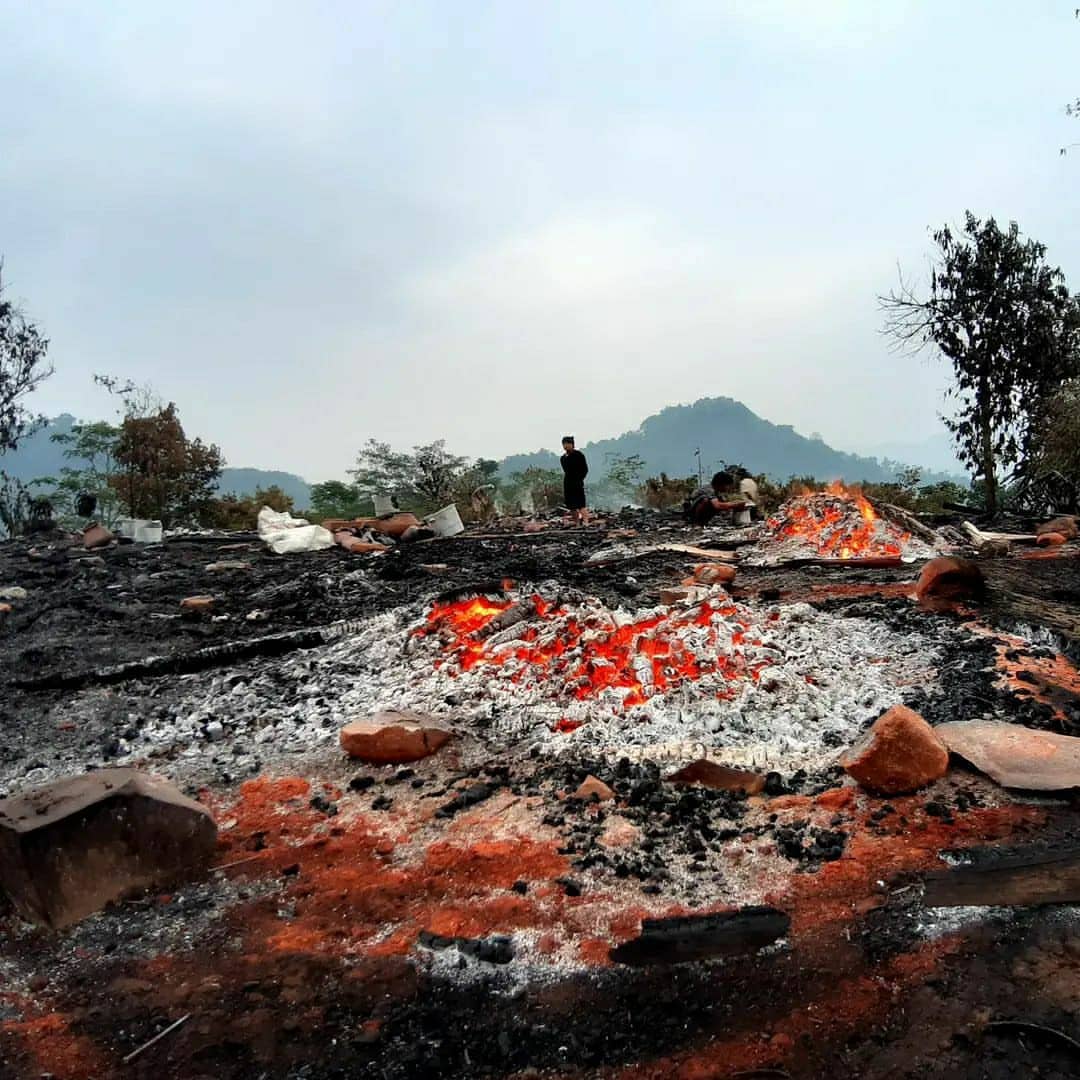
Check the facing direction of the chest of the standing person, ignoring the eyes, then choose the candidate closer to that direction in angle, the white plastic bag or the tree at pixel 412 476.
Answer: the white plastic bag

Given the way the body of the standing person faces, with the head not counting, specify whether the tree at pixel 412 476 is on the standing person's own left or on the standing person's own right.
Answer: on the standing person's own right

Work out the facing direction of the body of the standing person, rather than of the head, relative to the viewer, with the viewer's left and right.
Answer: facing the viewer and to the left of the viewer

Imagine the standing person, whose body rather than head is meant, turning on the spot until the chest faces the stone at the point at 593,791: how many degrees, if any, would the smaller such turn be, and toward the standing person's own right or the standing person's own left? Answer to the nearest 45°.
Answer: approximately 45° to the standing person's own left

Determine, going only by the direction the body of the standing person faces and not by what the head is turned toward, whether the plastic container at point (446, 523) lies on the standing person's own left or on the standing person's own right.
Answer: on the standing person's own right

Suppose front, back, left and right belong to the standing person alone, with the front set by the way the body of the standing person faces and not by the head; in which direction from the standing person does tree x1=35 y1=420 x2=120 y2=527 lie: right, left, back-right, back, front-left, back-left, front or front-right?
right

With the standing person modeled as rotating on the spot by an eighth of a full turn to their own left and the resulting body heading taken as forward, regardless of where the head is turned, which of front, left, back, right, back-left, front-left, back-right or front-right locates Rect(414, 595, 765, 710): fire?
front

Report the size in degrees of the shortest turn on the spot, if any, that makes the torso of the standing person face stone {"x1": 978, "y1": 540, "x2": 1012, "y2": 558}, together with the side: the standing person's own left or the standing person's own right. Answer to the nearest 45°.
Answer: approximately 90° to the standing person's own left

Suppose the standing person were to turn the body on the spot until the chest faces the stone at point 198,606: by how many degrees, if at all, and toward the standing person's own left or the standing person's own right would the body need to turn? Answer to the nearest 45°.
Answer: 0° — they already face it

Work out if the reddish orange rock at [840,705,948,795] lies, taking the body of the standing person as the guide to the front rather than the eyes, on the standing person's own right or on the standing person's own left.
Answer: on the standing person's own left

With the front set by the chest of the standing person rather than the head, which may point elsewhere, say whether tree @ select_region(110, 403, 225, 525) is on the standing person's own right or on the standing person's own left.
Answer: on the standing person's own right

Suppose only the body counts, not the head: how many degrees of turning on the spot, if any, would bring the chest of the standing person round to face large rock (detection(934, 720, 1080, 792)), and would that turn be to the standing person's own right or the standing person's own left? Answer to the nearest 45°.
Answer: approximately 45° to the standing person's own left
